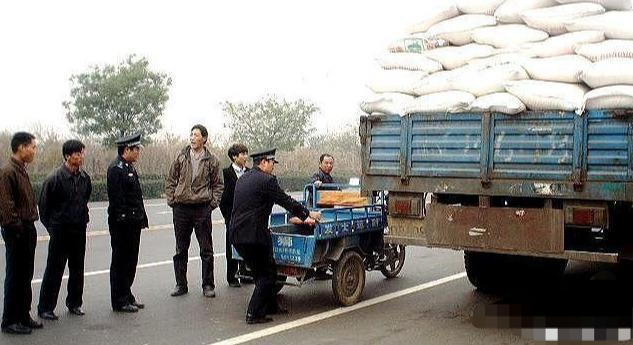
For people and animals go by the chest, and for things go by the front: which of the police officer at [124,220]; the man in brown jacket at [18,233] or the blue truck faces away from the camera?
the blue truck

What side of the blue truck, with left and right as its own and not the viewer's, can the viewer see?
back

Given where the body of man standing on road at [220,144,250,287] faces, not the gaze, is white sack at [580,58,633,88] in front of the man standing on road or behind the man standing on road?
in front

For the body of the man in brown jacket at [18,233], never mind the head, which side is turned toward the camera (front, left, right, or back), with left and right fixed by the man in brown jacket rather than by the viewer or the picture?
right

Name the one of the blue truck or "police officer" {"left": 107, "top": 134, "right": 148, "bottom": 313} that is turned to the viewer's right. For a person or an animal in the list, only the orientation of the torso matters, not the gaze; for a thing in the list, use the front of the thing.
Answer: the police officer

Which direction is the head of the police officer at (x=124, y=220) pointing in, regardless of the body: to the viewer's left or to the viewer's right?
to the viewer's right

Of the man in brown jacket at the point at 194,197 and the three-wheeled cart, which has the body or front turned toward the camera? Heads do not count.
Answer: the man in brown jacket

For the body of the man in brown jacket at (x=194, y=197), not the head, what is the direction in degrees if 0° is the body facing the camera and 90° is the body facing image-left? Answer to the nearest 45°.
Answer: approximately 0°

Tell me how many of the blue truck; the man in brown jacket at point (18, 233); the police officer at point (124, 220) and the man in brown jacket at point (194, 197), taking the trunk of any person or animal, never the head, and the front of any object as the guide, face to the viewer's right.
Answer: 2

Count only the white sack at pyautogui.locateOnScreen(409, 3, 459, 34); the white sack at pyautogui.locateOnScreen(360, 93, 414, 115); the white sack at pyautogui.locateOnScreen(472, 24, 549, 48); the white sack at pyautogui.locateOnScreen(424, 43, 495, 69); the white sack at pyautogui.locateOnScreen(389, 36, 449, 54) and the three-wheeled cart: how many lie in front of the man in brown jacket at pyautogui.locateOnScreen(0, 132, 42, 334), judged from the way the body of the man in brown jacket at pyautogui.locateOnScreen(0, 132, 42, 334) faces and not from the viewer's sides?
6

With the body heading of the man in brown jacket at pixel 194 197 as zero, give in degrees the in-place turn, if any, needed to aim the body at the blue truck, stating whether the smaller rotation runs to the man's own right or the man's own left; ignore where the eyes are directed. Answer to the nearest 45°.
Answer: approximately 45° to the man's own left

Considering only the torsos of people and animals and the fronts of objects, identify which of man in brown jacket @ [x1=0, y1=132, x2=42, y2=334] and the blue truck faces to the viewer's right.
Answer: the man in brown jacket

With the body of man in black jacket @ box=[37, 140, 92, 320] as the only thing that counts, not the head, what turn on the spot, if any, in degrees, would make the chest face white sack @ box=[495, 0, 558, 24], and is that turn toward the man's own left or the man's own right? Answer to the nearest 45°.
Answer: approximately 45° to the man's own left

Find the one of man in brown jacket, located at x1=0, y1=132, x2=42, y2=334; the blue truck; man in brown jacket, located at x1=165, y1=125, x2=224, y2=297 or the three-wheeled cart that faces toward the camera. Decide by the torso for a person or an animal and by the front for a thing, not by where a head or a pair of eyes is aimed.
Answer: man in brown jacket, located at x1=165, y1=125, x2=224, y2=297

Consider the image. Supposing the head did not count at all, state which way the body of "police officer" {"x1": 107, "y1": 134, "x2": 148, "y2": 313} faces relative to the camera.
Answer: to the viewer's right

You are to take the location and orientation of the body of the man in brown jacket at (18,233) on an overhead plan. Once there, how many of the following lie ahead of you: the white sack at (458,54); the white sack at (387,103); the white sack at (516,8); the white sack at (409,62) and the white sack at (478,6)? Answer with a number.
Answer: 5

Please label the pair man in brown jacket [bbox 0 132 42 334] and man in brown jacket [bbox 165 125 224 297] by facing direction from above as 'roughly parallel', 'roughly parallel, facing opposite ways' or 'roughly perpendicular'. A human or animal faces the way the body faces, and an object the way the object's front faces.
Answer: roughly perpendicular

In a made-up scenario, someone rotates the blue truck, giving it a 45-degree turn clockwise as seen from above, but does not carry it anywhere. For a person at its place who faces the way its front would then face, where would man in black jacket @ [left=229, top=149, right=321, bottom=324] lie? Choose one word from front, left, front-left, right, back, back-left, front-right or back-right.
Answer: back-left

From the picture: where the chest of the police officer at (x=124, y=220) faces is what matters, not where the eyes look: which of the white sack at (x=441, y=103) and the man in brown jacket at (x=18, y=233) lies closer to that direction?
the white sack

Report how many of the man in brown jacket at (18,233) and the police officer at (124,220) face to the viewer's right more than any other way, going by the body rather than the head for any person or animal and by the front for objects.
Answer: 2

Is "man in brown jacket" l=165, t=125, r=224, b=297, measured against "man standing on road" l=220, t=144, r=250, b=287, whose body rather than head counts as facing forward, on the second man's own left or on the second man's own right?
on the second man's own right

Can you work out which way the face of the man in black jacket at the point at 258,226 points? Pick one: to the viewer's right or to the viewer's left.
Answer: to the viewer's right
